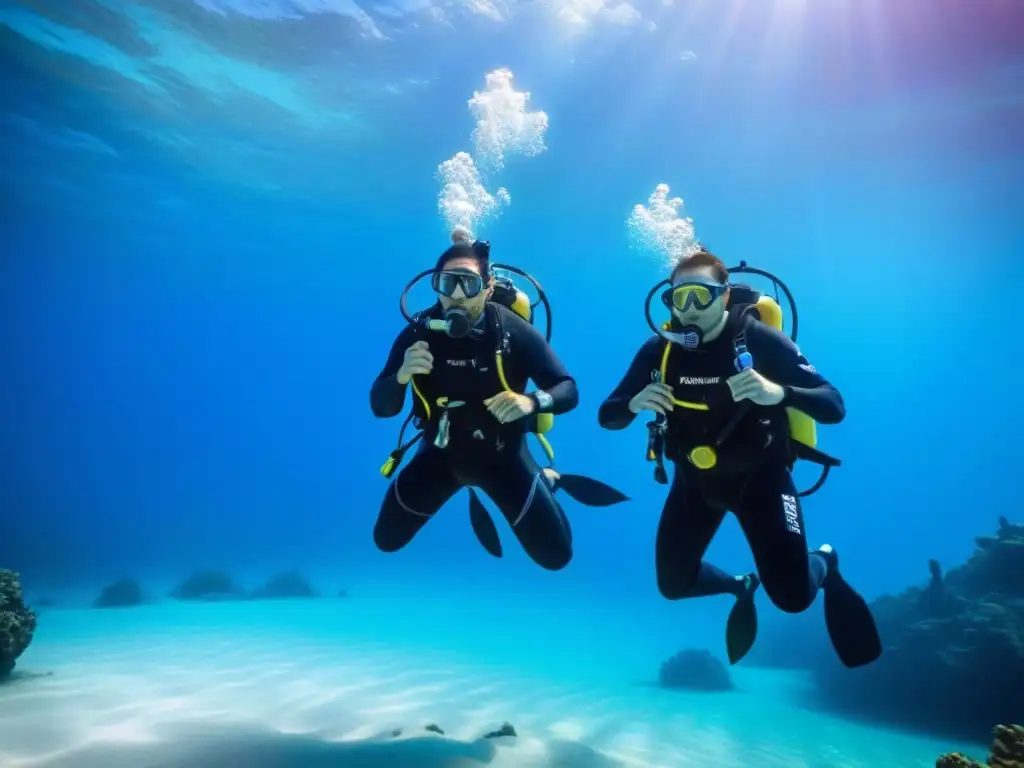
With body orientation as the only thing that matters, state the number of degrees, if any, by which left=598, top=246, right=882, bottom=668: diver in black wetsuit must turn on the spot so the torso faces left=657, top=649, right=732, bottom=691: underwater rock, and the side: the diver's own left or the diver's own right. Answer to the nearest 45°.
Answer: approximately 135° to the diver's own right

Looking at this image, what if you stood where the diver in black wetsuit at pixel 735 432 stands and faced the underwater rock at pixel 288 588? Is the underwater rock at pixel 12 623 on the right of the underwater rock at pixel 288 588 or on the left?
left

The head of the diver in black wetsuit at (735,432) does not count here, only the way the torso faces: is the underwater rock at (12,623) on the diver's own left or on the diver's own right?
on the diver's own right

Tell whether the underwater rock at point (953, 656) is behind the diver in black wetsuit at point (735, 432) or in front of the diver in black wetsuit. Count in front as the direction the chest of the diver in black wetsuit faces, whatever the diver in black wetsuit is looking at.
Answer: behind

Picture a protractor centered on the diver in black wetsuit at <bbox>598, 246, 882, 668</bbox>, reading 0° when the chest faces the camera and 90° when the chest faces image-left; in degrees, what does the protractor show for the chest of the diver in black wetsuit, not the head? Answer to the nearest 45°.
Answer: approximately 45°

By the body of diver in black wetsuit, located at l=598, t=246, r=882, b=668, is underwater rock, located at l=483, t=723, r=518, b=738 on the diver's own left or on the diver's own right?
on the diver's own right

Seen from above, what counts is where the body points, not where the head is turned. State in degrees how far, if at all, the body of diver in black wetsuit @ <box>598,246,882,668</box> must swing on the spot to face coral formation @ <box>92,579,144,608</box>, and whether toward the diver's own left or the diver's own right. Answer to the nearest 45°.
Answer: approximately 90° to the diver's own right

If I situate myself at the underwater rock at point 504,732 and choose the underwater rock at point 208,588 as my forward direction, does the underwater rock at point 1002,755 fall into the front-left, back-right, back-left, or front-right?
back-right

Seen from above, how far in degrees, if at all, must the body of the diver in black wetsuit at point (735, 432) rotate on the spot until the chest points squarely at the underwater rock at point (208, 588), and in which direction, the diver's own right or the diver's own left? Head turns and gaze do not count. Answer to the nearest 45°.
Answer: approximately 90° to the diver's own right

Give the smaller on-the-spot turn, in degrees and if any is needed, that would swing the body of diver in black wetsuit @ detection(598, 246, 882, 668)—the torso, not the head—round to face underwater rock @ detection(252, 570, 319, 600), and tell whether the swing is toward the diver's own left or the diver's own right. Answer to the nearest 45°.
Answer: approximately 90° to the diver's own right

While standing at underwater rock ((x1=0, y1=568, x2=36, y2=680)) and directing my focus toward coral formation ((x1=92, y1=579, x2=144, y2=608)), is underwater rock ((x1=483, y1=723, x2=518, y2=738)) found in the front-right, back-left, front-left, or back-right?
back-right
